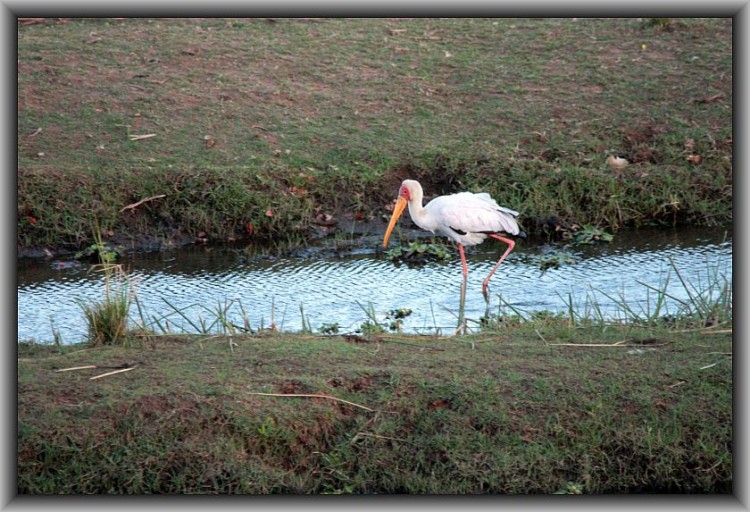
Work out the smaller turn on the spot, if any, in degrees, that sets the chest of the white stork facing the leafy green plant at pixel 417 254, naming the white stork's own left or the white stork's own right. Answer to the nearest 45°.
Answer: approximately 45° to the white stork's own right

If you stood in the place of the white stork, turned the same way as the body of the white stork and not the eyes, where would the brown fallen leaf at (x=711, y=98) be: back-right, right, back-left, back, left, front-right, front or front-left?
back-right

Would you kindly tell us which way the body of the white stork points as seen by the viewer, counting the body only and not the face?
to the viewer's left

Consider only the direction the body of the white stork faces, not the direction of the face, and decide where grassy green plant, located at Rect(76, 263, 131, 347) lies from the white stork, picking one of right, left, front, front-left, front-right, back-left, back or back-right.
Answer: front-left

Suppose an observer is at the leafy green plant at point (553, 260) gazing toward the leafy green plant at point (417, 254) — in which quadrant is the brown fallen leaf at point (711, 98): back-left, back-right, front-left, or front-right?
back-right

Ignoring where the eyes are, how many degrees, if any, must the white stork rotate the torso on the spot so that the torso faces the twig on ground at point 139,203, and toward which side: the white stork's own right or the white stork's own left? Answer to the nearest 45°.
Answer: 0° — it already faces it

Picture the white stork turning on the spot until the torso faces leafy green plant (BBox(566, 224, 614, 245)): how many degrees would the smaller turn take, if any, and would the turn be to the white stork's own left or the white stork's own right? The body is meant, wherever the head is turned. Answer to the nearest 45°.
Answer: approximately 135° to the white stork's own right

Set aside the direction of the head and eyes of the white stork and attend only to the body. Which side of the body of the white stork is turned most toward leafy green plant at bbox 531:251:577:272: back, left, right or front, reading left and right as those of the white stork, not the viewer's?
back
